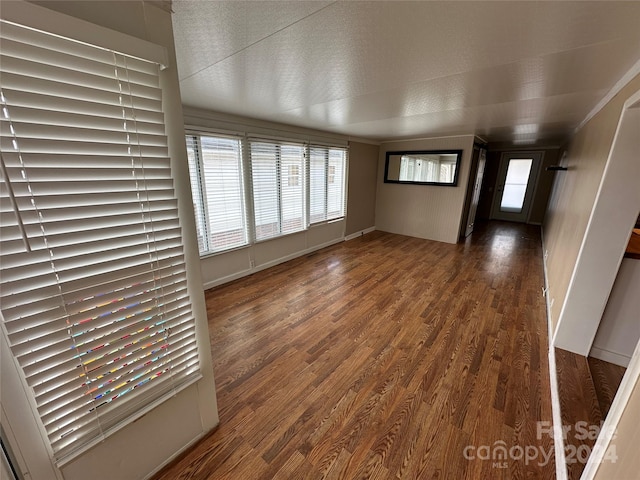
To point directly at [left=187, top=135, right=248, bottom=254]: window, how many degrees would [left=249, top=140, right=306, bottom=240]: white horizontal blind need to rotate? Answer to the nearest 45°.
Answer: approximately 90° to its right

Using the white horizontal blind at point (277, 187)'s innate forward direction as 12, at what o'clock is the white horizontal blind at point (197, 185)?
the white horizontal blind at point (197, 185) is roughly at 3 o'clock from the white horizontal blind at point (277, 187).

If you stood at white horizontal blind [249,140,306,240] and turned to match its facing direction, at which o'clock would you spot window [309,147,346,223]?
The window is roughly at 9 o'clock from the white horizontal blind.

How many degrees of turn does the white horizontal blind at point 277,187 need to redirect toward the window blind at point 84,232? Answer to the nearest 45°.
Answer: approximately 45° to its right

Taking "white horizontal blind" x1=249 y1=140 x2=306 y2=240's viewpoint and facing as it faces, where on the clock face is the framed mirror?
The framed mirror is roughly at 10 o'clock from the white horizontal blind.

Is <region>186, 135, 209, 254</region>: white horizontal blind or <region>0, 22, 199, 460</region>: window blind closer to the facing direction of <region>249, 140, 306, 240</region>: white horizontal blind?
the window blind

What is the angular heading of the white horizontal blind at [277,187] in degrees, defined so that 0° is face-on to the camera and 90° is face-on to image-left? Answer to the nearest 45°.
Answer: approximately 315°
